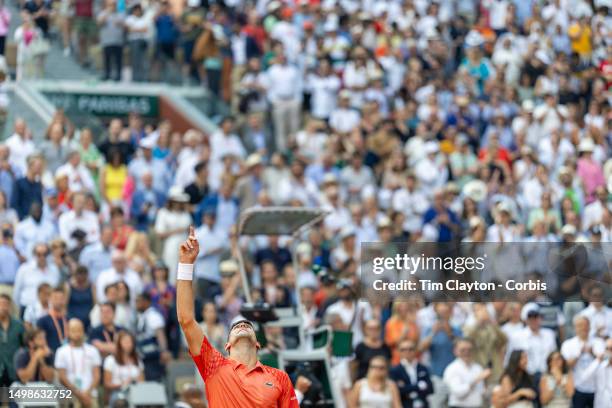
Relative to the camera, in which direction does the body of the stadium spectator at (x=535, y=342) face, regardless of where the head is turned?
toward the camera

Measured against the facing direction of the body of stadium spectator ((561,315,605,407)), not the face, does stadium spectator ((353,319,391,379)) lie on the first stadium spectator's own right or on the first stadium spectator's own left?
on the first stadium spectator's own right

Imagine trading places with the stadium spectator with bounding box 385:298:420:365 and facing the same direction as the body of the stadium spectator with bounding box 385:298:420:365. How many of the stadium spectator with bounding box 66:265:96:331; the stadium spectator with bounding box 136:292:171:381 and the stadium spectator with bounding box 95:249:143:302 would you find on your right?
3

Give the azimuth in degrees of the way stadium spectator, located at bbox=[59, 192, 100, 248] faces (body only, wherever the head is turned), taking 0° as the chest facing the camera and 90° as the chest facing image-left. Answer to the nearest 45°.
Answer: approximately 0°

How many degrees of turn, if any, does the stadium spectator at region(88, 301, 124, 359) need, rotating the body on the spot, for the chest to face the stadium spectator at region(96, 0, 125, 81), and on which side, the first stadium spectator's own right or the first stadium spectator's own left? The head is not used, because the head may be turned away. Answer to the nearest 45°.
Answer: approximately 180°

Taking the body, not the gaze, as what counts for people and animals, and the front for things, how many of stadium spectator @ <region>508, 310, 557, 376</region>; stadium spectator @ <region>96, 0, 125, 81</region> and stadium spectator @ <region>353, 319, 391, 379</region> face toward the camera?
3

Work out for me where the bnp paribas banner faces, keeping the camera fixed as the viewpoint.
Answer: facing the viewer

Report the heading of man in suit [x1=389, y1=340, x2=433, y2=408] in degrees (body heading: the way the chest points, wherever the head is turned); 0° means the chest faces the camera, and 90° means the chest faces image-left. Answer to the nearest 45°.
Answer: approximately 0°

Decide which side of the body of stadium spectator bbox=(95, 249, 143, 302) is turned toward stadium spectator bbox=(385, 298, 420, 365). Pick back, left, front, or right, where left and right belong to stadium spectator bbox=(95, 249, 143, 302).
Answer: left

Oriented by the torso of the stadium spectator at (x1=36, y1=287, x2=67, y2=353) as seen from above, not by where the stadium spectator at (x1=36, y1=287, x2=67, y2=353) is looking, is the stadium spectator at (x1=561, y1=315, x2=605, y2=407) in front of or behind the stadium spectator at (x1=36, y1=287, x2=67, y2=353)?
in front

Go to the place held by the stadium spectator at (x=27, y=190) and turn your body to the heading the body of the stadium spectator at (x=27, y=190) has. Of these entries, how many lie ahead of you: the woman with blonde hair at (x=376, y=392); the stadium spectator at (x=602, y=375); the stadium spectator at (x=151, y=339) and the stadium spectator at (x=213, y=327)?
4

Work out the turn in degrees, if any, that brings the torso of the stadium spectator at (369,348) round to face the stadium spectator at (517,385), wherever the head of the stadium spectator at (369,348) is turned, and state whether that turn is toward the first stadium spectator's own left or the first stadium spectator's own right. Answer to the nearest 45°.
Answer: approximately 90° to the first stadium spectator's own left

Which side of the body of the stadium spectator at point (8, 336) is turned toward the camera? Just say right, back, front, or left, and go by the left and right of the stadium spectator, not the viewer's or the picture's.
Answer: front

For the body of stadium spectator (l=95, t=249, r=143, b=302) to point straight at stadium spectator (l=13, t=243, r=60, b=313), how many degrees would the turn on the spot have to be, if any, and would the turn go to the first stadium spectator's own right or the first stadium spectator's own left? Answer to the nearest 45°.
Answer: approximately 90° to the first stadium spectator's own right

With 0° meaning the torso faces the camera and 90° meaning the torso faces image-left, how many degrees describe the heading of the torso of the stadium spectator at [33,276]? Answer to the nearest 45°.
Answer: approximately 315°
